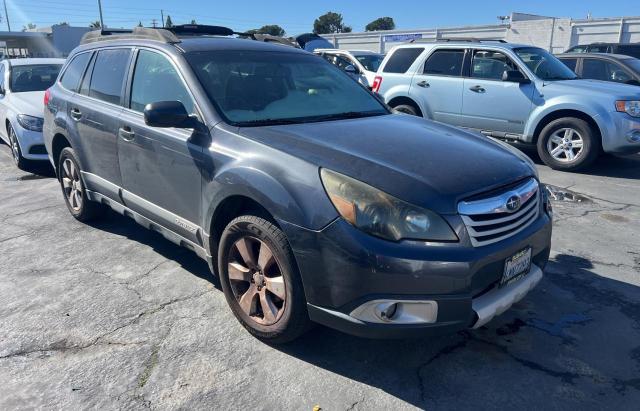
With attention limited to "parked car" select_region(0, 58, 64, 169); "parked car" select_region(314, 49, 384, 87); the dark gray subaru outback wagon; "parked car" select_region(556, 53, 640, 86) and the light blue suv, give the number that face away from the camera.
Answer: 0

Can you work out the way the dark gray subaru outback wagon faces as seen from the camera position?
facing the viewer and to the right of the viewer

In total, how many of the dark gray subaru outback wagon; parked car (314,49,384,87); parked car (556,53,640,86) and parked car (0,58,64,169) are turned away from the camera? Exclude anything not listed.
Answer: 0

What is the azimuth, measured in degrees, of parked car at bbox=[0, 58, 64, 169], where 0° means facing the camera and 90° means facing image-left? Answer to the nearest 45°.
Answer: approximately 315°

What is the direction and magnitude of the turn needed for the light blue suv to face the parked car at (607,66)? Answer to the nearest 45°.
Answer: approximately 90° to its left

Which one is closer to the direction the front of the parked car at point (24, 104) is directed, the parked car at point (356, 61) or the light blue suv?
the light blue suv

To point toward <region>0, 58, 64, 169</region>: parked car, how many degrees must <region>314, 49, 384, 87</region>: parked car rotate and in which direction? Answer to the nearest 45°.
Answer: approximately 90° to its right

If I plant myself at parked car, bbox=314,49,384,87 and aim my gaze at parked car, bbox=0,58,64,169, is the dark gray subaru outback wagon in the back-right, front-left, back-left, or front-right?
front-left

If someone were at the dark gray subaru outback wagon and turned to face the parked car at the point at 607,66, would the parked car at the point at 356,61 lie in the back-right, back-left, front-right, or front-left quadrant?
front-left

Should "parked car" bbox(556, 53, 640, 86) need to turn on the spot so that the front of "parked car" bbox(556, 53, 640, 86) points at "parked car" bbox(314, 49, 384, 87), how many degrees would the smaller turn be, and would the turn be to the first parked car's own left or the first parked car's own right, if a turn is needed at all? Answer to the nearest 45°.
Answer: approximately 135° to the first parked car's own right

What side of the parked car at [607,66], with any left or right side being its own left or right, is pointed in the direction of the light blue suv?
right

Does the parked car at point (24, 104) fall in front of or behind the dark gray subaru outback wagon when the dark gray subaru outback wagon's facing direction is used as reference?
behind

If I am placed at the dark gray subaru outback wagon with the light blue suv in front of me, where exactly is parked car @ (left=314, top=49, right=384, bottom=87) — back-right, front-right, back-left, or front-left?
front-left

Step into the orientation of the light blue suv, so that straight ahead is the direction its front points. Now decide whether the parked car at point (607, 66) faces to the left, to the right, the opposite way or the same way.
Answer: the same way

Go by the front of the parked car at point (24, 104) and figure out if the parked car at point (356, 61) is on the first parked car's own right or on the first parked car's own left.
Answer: on the first parked car's own left

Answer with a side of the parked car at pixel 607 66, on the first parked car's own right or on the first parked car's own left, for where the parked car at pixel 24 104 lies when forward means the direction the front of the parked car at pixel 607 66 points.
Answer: on the first parked car's own right

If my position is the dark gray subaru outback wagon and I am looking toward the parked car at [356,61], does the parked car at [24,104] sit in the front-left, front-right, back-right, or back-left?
front-left
